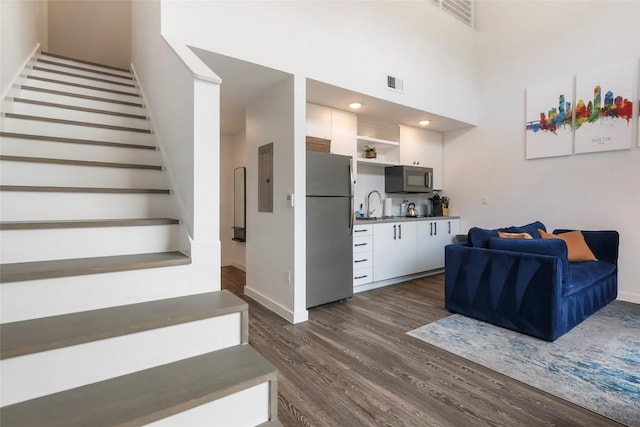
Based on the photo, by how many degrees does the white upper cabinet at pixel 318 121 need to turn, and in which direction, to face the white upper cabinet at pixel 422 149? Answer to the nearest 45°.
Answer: approximately 90° to its left

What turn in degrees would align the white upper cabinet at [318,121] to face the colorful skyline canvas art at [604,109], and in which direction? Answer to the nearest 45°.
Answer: approximately 45° to its left

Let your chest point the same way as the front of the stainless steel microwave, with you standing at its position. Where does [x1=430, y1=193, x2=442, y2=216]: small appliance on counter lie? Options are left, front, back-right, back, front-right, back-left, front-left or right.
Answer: left

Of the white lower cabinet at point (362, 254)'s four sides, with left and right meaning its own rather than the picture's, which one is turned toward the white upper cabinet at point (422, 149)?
left

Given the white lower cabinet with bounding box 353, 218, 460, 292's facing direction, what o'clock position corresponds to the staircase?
The staircase is roughly at 2 o'clock from the white lower cabinet.

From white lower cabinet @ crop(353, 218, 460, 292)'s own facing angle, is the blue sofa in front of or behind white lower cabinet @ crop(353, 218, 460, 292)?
in front

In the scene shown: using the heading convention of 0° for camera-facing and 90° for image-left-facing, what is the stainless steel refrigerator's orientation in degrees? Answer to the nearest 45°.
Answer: approximately 315°
